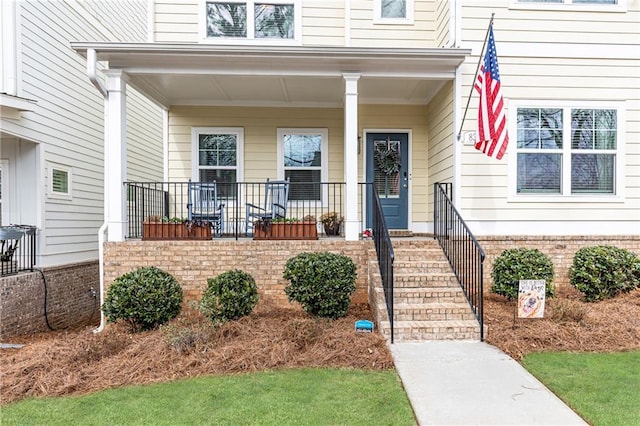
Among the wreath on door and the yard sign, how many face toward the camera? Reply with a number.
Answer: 2

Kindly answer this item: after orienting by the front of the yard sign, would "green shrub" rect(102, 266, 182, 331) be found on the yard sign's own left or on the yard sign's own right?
on the yard sign's own right

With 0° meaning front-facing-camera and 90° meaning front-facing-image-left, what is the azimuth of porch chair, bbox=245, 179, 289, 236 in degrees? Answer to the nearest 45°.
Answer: approximately 45°

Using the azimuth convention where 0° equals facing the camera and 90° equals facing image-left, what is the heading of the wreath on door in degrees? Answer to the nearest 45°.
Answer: approximately 0°

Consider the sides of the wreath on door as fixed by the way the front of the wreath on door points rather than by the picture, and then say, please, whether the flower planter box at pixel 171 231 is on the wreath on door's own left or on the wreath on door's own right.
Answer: on the wreath on door's own right

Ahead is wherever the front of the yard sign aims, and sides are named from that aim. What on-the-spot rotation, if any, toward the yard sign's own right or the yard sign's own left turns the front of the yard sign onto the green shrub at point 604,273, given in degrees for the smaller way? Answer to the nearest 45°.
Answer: approximately 135° to the yard sign's own left

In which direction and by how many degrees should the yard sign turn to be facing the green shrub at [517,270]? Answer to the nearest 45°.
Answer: approximately 180°
